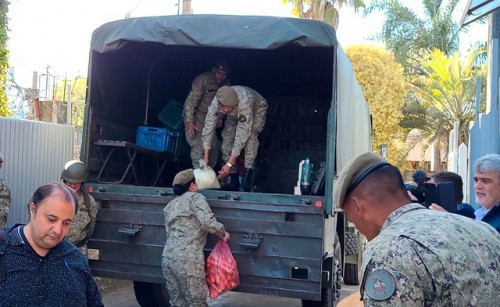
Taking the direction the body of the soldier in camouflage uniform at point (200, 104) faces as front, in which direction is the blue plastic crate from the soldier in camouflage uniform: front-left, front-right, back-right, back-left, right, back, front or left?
back-right

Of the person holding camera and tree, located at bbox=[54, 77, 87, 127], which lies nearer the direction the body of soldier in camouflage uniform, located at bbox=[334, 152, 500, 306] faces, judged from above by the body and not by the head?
the tree

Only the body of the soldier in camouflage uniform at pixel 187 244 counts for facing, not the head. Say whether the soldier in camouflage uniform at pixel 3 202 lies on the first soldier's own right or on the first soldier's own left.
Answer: on the first soldier's own left

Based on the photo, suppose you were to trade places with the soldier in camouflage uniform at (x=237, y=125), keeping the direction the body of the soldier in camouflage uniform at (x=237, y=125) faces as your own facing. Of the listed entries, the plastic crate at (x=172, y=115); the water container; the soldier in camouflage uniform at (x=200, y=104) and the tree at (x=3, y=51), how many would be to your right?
3

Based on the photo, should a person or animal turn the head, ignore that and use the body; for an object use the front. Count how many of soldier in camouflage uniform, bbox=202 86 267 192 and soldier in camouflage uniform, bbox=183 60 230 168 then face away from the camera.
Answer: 0

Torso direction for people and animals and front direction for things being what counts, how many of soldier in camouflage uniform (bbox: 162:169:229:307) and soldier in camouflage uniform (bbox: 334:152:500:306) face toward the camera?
0

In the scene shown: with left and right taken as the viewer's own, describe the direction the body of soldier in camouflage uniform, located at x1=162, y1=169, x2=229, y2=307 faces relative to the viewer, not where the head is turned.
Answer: facing away from the viewer and to the right of the viewer

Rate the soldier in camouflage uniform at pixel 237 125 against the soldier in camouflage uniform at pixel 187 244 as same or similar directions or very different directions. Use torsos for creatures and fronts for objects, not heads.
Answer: very different directions

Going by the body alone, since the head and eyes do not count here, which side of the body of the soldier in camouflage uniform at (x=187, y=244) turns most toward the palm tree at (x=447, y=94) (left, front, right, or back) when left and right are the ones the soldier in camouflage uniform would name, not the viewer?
front

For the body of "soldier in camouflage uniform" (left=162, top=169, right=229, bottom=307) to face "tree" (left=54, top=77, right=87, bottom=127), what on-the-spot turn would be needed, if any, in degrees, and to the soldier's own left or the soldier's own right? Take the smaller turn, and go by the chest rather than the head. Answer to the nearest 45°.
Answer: approximately 45° to the soldier's own left

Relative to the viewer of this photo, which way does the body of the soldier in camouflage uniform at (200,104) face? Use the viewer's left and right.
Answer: facing the viewer and to the right of the viewer

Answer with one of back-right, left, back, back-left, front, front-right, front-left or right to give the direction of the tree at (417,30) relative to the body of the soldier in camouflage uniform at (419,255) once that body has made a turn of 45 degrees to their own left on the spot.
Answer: right

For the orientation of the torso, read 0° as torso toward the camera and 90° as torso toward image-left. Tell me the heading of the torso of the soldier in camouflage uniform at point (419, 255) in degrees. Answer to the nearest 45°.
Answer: approximately 135°

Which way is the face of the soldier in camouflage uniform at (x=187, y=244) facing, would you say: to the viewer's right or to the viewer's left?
to the viewer's right

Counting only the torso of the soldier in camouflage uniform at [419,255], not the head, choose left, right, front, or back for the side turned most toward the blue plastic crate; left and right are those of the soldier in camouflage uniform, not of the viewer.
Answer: front
